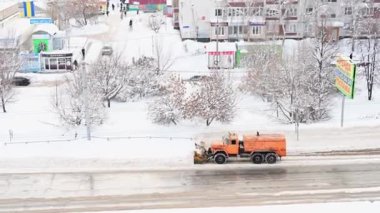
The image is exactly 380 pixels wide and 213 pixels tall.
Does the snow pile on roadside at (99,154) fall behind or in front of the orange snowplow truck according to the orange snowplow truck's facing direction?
in front

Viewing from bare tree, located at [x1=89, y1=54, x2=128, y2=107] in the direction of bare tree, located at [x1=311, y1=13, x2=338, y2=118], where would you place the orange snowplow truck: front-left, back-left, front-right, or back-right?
front-right

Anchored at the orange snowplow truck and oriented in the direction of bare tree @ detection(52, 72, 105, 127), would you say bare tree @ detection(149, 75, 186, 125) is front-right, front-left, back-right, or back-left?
front-right

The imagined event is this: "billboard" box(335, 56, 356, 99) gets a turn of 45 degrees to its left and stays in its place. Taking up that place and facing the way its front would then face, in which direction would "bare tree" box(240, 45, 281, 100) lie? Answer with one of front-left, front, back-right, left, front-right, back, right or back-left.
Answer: back-right

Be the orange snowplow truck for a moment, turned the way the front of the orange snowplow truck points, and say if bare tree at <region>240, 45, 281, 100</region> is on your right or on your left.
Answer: on your right

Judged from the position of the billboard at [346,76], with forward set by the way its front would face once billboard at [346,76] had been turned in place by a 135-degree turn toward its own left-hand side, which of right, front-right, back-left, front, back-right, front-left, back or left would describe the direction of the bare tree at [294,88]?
back-left

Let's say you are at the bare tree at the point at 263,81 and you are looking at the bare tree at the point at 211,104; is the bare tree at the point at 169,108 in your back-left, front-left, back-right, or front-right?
front-right

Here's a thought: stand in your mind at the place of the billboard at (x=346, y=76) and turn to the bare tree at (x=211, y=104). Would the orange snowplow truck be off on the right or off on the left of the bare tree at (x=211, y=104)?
left

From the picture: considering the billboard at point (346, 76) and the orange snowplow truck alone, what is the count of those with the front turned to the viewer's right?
0

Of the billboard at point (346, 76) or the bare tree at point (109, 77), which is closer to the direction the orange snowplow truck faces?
the bare tree

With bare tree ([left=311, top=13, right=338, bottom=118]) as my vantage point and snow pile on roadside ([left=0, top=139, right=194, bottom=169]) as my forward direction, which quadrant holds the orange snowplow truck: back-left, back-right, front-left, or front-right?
front-left

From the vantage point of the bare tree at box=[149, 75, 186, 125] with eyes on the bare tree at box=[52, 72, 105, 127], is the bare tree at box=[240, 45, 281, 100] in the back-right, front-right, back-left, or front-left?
back-right

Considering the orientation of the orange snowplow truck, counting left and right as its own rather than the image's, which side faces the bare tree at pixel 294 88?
right

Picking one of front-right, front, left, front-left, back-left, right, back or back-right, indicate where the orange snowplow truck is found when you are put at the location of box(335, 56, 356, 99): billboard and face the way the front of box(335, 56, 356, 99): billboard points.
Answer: front

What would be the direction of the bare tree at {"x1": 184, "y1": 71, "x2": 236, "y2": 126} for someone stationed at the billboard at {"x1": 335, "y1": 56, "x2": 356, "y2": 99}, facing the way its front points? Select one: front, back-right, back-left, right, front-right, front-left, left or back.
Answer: front-right

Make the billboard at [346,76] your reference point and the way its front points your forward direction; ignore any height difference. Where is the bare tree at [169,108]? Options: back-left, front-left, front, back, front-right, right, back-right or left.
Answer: front-right

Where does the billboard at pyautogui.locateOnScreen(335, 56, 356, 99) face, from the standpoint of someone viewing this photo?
facing the viewer and to the left of the viewer

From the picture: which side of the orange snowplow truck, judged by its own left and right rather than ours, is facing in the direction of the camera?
left

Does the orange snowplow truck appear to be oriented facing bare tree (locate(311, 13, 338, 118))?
no
